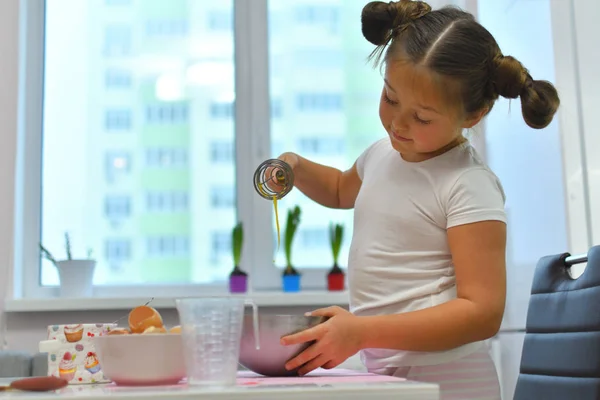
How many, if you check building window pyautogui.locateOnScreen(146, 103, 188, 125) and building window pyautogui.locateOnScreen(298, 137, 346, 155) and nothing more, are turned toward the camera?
2

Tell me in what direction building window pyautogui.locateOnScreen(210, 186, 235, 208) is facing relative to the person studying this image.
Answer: facing the viewer

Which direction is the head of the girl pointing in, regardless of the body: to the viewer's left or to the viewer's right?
to the viewer's left

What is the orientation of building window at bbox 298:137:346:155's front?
toward the camera

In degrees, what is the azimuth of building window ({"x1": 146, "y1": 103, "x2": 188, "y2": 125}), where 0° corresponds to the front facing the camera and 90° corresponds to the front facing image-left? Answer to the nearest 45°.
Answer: approximately 0°

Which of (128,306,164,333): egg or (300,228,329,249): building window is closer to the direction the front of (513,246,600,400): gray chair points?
the egg

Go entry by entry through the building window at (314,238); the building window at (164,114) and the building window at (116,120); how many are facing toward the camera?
3

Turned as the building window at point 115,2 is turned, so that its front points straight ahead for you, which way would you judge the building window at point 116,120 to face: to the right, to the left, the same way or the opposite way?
the same way

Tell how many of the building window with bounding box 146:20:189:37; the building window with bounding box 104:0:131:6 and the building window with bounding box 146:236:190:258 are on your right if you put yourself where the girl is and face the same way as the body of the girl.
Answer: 3

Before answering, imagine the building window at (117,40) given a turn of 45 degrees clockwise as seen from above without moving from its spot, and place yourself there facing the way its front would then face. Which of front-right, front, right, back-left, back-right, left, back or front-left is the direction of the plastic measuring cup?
front-left

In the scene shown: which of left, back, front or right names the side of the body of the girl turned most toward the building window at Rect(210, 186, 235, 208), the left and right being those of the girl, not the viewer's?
right

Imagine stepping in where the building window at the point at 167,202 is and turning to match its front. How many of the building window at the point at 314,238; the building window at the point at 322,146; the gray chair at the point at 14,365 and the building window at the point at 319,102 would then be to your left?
3

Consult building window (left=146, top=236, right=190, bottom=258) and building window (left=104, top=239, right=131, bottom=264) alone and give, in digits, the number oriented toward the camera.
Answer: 2

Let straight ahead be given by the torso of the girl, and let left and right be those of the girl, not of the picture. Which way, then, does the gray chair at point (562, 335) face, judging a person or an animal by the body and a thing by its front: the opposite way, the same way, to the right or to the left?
the same way

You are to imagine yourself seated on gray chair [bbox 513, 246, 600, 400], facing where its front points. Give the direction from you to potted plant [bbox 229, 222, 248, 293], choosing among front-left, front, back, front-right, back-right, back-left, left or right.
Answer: right

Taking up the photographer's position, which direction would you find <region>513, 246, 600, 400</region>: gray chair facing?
facing the viewer and to the left of the viewer

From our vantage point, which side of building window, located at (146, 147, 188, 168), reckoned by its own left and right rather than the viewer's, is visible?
front
